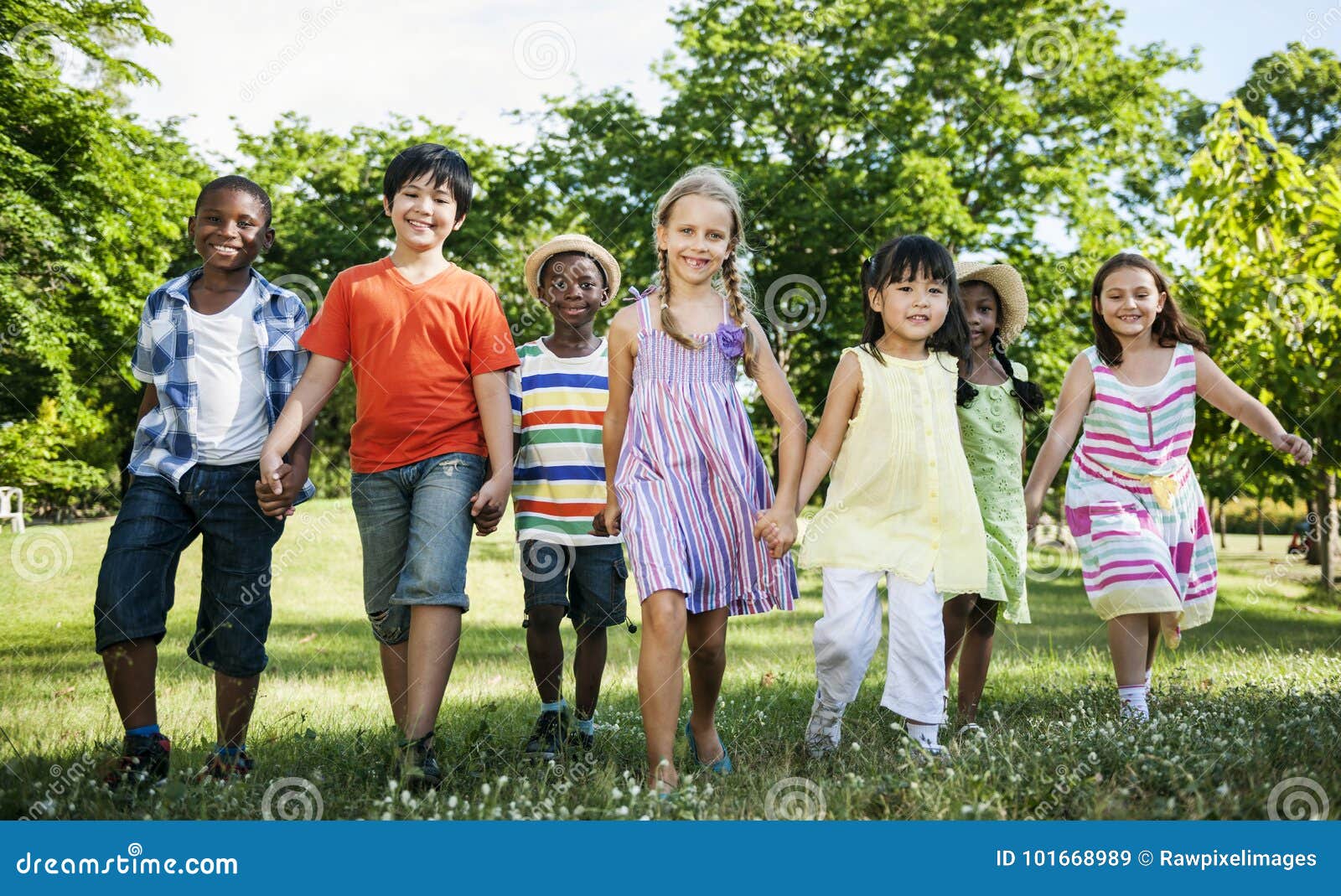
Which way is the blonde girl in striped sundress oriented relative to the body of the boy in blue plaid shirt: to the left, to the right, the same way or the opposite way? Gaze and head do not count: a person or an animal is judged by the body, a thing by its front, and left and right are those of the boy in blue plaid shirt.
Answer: the same way

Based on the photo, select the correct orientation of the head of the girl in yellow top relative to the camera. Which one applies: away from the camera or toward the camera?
toward the camera

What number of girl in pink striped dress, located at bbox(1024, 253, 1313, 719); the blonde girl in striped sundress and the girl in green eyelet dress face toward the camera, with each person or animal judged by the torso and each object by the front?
3

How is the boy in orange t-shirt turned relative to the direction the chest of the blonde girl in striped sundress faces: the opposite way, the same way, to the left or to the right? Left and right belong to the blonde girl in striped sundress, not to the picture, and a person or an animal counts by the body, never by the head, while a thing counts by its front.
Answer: the same way

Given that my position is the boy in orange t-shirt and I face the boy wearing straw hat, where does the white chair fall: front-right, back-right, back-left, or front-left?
front-left

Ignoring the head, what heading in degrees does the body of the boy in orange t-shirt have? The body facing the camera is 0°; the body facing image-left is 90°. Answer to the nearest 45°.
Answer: approximately 0°

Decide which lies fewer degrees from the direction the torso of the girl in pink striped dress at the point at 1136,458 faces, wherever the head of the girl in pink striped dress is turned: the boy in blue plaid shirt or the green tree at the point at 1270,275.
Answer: the boy in blue plaid shirt

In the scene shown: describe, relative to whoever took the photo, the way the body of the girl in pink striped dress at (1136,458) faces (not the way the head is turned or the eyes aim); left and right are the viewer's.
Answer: facing the viewer

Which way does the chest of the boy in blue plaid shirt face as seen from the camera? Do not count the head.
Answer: toward the camera

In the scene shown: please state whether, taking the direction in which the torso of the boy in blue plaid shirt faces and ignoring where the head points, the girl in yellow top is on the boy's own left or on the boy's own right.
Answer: on the boy's own left

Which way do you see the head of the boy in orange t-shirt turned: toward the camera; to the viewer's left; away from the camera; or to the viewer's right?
toward the camera

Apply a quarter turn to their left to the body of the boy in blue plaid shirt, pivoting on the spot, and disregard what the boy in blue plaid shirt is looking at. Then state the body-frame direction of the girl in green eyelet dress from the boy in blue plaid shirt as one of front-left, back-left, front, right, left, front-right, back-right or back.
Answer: front

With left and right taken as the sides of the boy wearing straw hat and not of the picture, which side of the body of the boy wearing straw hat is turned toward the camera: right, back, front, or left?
front

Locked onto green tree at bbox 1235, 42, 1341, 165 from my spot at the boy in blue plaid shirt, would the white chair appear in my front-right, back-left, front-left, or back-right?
front-left

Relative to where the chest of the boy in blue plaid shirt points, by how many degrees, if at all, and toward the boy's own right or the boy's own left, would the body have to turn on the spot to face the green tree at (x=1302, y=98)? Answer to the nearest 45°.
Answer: approximately 135° to the boy's own left
